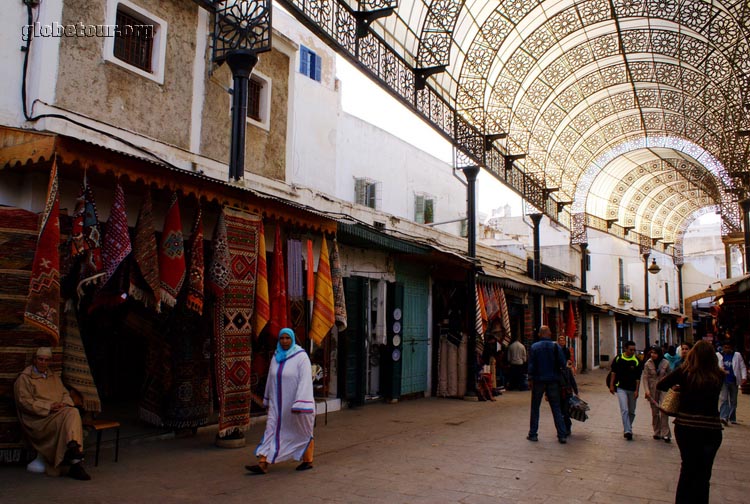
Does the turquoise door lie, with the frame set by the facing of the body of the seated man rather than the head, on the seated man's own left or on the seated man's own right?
on the seated man's own left

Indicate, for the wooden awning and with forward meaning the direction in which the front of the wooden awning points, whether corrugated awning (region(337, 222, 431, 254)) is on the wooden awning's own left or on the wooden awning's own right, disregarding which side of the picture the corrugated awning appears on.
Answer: on the wooden awning's own left

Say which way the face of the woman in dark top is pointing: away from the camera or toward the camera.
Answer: away from the camera

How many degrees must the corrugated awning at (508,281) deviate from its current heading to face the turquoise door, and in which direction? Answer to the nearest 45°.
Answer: approximately 90° to its right

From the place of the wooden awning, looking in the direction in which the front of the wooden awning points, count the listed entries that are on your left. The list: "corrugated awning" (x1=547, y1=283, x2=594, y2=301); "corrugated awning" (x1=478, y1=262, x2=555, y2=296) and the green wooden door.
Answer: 3

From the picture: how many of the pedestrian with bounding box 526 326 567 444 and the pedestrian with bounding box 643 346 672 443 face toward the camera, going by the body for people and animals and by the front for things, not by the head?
1
